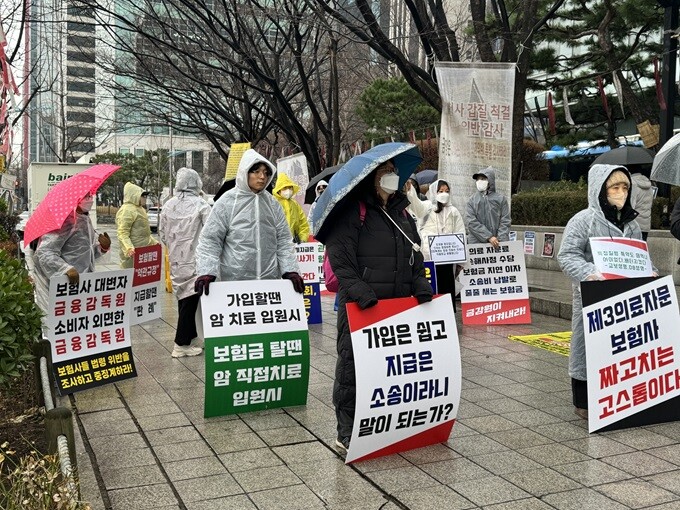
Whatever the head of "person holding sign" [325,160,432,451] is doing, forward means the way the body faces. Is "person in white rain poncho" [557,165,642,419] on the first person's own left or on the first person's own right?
on the first person's own left

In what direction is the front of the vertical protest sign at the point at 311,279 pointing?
toward the camera

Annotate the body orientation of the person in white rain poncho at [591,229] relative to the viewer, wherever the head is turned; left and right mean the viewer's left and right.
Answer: facing the viewer and to the right of the viewer

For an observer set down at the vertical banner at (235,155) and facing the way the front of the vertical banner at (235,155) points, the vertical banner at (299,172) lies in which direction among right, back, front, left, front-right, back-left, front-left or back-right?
left

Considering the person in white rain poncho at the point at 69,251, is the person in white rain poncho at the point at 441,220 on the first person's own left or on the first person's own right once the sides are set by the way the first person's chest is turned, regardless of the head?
on the first person's own left

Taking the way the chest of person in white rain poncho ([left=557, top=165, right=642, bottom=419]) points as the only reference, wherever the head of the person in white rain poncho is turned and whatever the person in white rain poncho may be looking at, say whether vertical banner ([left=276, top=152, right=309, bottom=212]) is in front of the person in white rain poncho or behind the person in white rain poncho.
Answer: behind

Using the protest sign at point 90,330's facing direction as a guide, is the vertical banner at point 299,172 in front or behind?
behind

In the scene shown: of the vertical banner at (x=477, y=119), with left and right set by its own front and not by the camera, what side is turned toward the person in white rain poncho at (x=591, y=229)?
front

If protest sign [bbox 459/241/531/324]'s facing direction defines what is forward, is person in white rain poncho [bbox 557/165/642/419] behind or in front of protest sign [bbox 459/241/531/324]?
in front

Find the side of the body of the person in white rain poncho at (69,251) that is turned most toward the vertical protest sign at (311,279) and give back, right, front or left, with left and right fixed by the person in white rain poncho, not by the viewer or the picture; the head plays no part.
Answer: left

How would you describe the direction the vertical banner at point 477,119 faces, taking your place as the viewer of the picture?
facing the viewer
